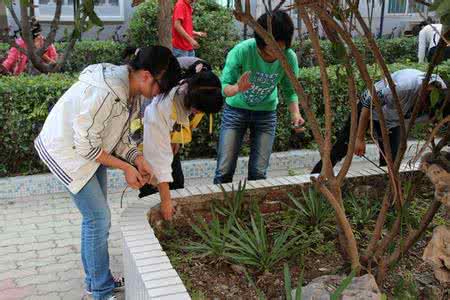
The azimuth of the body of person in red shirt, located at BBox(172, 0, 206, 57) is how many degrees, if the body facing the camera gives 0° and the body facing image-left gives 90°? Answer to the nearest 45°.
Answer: approximately 270°

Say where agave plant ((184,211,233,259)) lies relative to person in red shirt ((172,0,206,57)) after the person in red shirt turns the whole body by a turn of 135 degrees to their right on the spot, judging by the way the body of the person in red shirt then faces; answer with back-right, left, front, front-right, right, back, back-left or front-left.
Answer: front-left

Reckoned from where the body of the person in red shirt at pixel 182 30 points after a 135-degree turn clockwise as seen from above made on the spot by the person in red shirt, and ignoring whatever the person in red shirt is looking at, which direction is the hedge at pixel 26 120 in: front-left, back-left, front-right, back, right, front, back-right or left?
front

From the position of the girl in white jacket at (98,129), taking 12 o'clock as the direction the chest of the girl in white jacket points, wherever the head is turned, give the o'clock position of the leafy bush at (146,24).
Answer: The leafy bush is roughly at 9 o'clock from the girl in white jacket.

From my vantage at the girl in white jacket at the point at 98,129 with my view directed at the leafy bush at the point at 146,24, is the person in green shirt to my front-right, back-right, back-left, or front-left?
front-right

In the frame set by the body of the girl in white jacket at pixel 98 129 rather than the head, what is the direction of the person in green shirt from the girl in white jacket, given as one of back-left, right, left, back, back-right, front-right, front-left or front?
front-left

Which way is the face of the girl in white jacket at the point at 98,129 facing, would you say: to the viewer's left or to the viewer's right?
to the viewer's right

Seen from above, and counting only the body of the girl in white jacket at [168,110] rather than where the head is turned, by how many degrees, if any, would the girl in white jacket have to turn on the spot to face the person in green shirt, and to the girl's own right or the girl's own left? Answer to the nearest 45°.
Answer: approximately 45° to the girl's own left

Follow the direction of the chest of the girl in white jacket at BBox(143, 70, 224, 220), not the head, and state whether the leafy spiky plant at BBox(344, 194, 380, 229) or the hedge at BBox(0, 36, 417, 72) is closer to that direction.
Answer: the leafy spiky plant

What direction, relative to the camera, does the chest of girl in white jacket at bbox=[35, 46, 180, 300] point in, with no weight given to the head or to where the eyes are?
to the viewer's right
